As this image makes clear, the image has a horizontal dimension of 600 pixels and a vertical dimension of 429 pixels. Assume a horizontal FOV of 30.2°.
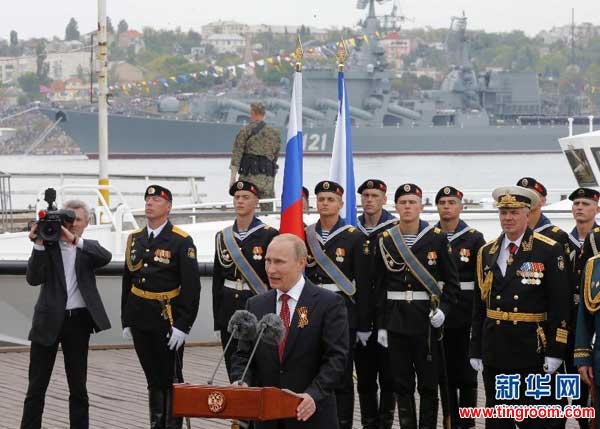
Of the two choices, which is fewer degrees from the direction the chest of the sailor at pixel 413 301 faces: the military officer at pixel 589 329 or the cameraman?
the military officer

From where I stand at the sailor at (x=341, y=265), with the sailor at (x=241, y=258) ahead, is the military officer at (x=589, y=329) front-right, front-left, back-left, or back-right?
back-left

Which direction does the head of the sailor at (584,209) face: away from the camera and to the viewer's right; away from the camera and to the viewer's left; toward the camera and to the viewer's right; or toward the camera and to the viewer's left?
toward the camera and to the viewer's left

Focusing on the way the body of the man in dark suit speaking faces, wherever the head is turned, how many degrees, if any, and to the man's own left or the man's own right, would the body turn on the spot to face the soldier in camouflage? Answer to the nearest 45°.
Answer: approximately 135° to the man's own right

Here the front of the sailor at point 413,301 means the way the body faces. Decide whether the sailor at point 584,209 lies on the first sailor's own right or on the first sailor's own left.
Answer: on the first sailor's own left
